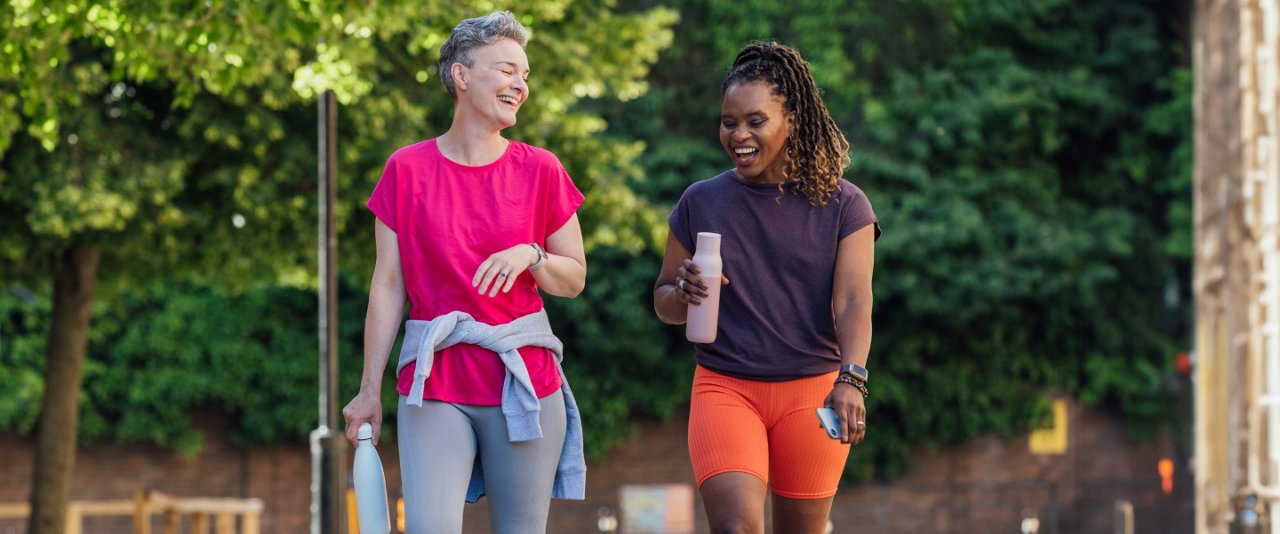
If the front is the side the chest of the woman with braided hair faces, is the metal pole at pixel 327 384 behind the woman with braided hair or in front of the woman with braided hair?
behind

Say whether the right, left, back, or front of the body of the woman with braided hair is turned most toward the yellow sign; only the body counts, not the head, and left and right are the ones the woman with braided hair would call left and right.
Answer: back

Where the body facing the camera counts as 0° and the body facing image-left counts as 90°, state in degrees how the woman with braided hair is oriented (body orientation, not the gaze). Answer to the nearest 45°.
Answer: approximately 0°

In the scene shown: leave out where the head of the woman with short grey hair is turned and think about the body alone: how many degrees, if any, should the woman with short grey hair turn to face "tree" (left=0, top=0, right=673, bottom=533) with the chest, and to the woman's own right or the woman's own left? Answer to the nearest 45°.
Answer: approximately 180°

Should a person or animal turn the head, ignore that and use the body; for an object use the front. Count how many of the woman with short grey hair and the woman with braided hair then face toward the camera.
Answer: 2

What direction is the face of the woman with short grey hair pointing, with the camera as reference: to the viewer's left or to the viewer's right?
to the viewer's right
